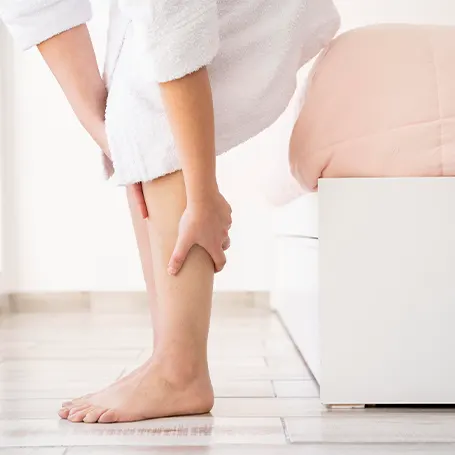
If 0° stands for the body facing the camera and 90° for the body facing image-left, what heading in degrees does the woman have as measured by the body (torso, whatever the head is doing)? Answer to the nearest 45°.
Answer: approximately 90°

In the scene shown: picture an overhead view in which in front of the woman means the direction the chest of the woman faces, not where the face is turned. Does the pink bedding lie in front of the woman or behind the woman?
behind
